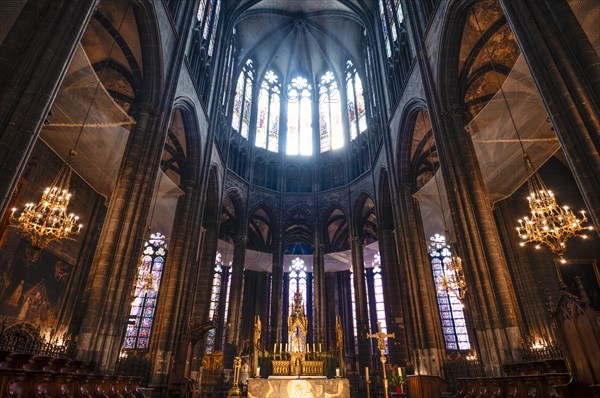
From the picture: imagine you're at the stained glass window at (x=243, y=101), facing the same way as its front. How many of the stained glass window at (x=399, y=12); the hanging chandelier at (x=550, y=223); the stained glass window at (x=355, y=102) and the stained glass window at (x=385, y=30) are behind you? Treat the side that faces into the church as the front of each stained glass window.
0

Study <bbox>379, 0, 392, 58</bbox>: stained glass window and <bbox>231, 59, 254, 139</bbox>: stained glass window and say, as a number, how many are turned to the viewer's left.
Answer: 1

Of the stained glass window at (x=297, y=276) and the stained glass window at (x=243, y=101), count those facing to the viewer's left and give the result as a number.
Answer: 0

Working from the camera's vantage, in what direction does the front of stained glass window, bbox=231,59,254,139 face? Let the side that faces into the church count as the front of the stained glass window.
facing the viewer and to the right of the viewer

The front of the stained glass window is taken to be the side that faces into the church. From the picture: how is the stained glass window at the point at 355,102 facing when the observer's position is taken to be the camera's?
facing the viewer and to the left of the viewer

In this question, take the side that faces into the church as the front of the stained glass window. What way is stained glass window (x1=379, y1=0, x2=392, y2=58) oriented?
to the viewer's left

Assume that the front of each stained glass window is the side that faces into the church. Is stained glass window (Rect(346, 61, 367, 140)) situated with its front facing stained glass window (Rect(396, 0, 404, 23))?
no

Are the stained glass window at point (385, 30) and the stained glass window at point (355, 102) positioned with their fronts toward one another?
no

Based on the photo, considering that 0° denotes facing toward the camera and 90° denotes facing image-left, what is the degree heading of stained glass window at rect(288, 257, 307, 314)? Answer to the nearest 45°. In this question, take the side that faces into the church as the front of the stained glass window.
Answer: approximately 0°

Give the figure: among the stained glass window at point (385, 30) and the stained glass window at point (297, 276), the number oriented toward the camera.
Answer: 1

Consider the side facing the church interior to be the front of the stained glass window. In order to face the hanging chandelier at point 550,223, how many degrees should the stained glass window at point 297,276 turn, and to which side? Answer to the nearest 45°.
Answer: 0° — it already faces it

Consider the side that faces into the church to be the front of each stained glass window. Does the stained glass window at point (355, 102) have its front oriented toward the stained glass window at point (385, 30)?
no

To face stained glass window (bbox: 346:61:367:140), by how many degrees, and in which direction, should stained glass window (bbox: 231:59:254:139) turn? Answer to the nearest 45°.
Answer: approximately 45° to its left

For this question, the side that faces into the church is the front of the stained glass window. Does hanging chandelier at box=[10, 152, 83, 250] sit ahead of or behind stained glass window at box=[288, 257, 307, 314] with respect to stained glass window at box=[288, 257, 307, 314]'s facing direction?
ahead

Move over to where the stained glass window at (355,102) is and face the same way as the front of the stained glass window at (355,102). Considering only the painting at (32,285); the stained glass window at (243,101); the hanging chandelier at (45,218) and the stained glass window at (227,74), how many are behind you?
0

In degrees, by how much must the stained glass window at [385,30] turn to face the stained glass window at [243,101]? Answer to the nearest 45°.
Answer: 0° — it already faces it

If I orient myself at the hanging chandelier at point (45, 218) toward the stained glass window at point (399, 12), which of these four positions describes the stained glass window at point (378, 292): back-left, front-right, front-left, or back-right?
front-left
